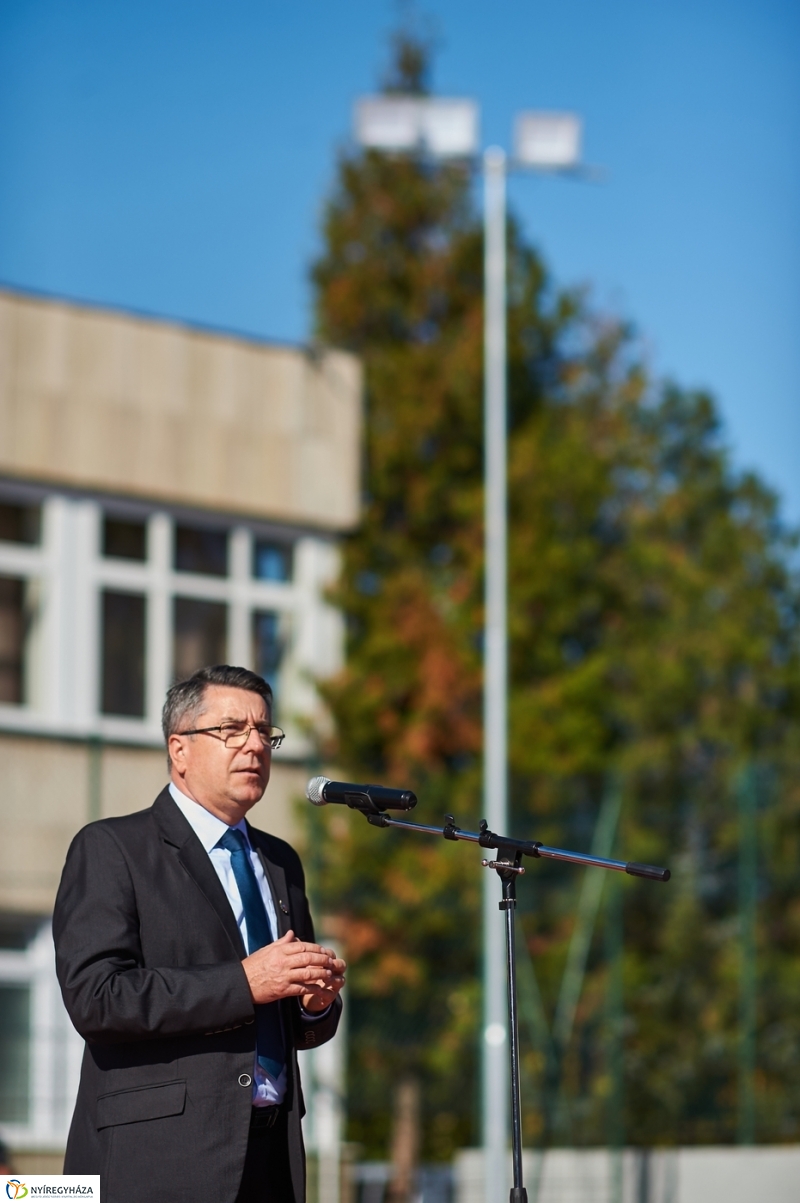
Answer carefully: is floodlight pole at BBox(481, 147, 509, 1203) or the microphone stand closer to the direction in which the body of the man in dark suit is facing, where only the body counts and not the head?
the microphone stand

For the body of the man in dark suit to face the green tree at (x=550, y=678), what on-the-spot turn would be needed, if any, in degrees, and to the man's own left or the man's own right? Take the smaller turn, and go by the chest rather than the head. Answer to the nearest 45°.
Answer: approximately 135° to the man's own left

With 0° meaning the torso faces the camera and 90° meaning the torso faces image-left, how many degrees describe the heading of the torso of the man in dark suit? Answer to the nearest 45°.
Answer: approximately 315°

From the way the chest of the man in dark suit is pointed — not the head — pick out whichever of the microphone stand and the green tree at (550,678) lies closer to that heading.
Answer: the microphone stand

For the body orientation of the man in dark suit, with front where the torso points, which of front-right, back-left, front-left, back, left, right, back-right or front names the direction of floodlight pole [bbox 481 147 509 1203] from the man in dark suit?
back-left

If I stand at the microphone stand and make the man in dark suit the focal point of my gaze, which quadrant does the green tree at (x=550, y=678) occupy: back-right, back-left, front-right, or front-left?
back-right

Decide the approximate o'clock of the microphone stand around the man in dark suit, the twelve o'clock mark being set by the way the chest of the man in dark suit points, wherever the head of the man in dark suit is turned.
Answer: The microphone stand is roughly at 10 o'clock from the man in dark suit.
